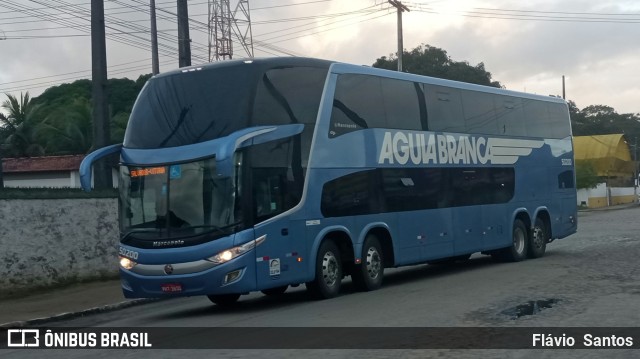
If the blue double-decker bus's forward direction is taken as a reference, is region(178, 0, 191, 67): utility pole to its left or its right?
on its right

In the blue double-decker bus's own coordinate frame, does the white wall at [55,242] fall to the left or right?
on its right

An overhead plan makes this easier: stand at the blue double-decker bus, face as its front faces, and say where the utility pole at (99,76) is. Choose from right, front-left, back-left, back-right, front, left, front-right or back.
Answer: right

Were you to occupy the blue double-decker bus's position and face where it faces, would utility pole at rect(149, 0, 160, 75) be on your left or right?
on your right

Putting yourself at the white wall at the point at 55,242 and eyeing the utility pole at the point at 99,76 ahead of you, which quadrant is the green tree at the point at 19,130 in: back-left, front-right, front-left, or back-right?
front-left

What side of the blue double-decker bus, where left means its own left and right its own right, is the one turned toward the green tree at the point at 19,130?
right

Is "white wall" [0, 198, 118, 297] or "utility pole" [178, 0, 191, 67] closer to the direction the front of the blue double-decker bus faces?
the white wall

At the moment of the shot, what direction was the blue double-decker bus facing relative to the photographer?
facing the viewer and to the left of the viewer

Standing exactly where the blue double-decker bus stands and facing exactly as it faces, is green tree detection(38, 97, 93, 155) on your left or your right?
on your right
